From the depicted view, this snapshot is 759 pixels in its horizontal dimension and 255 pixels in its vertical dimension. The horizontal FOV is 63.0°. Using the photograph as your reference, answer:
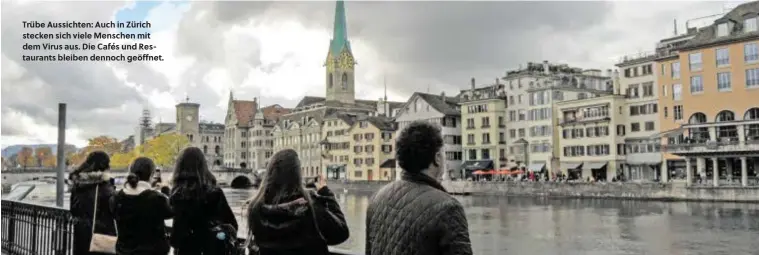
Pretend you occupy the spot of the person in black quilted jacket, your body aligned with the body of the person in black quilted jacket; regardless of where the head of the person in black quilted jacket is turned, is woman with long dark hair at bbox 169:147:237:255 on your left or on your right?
on your left

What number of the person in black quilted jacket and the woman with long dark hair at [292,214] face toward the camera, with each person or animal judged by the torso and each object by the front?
0

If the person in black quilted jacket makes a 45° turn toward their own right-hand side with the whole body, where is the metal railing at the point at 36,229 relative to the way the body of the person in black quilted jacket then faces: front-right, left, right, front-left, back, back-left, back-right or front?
back-left

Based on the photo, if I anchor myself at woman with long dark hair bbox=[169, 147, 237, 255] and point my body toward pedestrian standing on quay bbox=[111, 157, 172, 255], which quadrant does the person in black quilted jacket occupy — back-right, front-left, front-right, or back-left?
back-left

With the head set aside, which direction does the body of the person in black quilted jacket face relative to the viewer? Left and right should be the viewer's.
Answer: facing away from the viewer and to the right of the viewer

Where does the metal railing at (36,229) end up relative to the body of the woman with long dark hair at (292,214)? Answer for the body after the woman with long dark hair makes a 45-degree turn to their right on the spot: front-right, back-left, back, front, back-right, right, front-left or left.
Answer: left

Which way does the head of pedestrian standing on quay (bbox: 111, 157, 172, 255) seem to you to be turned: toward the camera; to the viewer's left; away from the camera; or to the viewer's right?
away from the camera

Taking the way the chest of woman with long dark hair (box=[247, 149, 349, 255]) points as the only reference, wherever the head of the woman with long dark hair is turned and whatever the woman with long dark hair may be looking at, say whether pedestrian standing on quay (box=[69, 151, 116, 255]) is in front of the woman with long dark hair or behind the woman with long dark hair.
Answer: in front

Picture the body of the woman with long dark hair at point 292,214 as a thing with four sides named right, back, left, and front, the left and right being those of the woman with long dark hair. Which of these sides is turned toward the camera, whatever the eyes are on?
back

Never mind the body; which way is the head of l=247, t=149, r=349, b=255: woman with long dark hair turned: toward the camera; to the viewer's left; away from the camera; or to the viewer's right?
away from the camera

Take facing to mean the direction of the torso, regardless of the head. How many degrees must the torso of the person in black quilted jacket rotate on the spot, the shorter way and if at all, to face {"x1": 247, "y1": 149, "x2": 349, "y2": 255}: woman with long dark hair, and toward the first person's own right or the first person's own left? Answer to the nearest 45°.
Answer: approximately 90° to the first person's own left

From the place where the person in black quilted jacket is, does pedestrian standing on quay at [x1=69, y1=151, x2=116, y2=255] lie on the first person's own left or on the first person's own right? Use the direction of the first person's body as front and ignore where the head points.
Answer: on the first person's own left

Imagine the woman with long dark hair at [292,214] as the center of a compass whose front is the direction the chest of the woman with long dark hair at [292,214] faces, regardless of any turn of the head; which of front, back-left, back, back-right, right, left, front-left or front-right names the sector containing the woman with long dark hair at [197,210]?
front-left
